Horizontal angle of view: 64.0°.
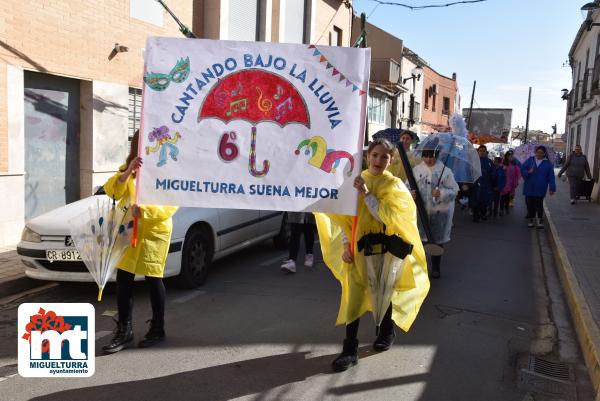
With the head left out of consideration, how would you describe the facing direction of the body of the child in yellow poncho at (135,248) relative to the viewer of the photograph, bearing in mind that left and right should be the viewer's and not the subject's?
facing the viewer and to the left of the viewer

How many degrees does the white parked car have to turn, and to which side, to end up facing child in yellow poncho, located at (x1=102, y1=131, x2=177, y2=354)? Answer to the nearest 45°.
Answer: approximately 45° to its left

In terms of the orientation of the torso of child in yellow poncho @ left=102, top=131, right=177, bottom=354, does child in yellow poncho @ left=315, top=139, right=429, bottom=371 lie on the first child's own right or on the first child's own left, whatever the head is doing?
on the first child's own left

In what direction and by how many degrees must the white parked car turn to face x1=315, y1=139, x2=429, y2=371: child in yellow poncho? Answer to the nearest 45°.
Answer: approximately 90° to its left

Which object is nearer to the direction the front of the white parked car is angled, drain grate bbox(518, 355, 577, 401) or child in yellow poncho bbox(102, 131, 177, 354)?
the child in yellow poncho

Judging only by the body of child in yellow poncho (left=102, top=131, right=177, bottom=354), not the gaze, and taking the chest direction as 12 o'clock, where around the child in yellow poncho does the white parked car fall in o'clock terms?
The white parked car is roughly at 5 o'clock from the child in yellow poncho.

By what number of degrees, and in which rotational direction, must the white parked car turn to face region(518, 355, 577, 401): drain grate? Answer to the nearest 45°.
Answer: approximately 90° to its left

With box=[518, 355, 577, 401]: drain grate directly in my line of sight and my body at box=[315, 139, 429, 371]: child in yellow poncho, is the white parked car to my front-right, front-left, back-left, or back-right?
back-left

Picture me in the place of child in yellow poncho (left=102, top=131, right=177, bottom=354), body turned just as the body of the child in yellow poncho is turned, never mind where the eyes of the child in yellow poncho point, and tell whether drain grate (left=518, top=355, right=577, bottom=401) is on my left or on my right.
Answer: on my left

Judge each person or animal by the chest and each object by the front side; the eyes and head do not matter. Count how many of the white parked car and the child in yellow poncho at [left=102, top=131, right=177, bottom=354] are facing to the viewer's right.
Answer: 0
